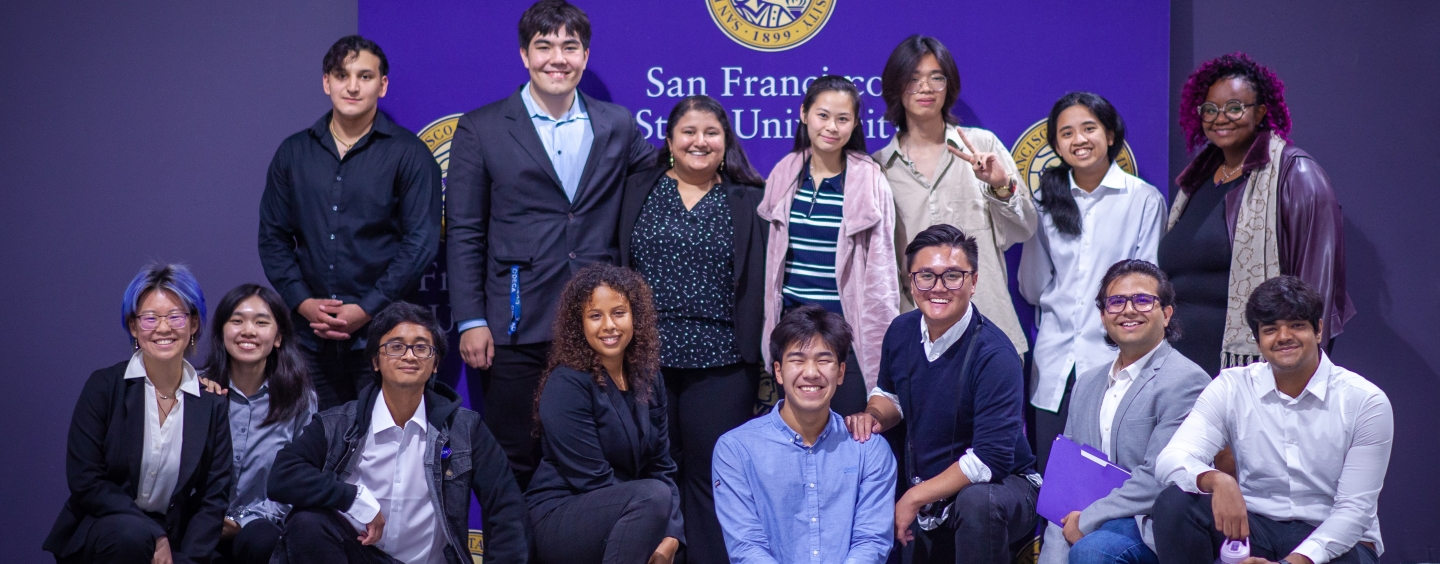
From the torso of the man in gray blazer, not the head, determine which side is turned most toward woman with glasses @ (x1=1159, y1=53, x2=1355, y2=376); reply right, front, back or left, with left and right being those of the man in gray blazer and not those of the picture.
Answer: back

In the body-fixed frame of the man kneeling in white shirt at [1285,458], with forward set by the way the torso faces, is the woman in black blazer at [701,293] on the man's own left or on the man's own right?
on the man's own right

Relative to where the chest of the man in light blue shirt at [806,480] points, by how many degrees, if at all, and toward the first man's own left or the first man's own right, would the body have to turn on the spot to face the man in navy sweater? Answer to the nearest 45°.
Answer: approximately 90° to the first man's own left

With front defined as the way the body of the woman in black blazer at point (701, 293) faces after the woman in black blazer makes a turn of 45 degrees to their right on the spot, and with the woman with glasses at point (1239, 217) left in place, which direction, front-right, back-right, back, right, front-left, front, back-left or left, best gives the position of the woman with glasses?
back-left

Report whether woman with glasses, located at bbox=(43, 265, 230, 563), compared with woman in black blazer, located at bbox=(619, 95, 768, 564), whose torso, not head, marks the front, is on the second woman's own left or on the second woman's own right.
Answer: on the second woman's own right

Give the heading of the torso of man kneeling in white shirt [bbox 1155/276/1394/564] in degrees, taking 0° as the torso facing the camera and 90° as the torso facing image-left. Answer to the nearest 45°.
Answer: approximately 0°
